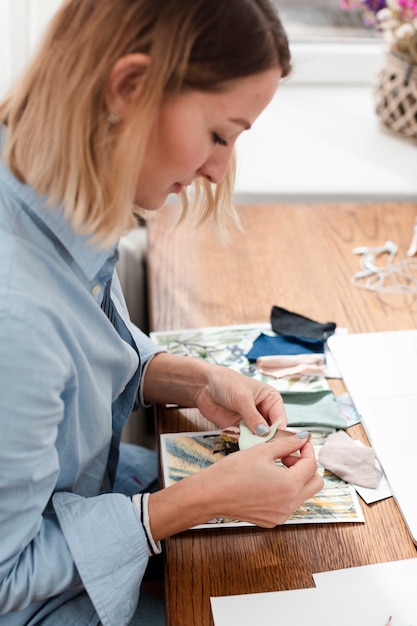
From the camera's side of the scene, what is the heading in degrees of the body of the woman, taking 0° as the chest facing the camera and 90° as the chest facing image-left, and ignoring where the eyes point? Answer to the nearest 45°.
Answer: approximately 270°

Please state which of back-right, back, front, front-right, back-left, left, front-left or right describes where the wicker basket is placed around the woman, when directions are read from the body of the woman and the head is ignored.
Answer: front-left
